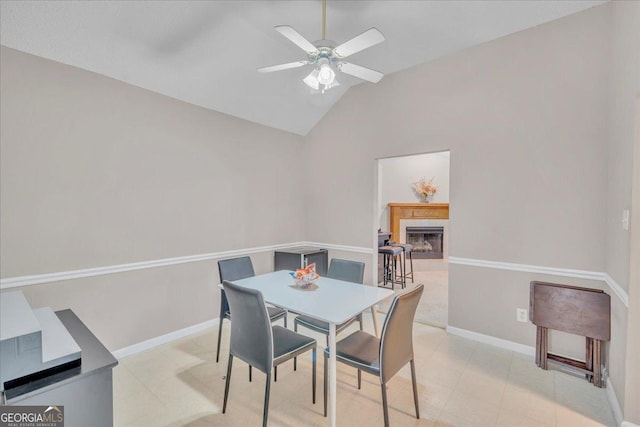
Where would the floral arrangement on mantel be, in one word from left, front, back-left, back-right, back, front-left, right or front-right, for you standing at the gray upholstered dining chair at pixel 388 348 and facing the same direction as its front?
front-right

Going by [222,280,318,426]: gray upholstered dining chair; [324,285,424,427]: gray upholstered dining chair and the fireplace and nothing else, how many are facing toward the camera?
1

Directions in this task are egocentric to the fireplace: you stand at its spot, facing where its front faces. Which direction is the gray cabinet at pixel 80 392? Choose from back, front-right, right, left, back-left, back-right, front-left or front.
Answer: front

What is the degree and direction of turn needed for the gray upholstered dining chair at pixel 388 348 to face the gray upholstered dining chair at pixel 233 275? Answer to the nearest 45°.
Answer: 0° — it already faces it

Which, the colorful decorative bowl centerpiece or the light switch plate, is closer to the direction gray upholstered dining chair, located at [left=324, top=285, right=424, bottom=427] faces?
the colorful decorative bowl centerpiece

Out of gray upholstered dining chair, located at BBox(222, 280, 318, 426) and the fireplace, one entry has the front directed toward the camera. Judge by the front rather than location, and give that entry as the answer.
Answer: the fireplace

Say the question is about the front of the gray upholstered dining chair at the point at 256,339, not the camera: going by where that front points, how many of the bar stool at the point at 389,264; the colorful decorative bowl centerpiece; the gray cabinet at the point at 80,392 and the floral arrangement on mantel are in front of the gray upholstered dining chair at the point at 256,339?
3

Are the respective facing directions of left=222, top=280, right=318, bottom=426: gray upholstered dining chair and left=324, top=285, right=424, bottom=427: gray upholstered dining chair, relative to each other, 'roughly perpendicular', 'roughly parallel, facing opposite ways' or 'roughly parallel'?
roughly perpendicular

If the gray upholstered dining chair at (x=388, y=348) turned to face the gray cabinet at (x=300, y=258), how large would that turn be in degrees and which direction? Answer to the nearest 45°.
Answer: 0° — it already faces it

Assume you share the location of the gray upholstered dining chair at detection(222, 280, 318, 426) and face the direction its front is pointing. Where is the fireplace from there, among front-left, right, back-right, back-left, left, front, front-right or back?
front

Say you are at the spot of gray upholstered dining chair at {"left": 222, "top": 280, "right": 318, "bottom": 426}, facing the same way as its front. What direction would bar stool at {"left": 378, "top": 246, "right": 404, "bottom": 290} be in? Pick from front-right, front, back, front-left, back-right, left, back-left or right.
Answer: front

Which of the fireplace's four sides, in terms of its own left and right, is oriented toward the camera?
front

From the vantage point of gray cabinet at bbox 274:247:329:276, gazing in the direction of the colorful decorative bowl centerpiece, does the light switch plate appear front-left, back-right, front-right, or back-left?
front-left

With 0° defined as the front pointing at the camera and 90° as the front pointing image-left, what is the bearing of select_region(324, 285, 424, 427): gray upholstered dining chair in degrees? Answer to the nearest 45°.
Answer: approximately 135°

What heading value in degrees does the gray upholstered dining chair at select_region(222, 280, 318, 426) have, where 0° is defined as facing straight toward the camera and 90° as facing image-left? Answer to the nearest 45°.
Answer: approximately 225°

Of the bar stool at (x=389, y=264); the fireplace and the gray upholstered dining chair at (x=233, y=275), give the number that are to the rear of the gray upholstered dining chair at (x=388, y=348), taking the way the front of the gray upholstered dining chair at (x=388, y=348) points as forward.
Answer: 0

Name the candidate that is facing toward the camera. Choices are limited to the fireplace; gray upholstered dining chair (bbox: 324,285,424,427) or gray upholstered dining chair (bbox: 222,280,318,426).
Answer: the fireplace

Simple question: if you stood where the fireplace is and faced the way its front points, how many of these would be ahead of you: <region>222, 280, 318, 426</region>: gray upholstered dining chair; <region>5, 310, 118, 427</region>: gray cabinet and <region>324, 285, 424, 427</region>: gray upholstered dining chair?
3

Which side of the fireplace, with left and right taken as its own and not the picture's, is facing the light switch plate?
front

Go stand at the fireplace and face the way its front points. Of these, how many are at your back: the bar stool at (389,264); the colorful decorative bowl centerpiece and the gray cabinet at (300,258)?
0

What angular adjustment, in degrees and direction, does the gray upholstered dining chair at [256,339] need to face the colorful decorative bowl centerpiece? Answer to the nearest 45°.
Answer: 0° — it already faces it
